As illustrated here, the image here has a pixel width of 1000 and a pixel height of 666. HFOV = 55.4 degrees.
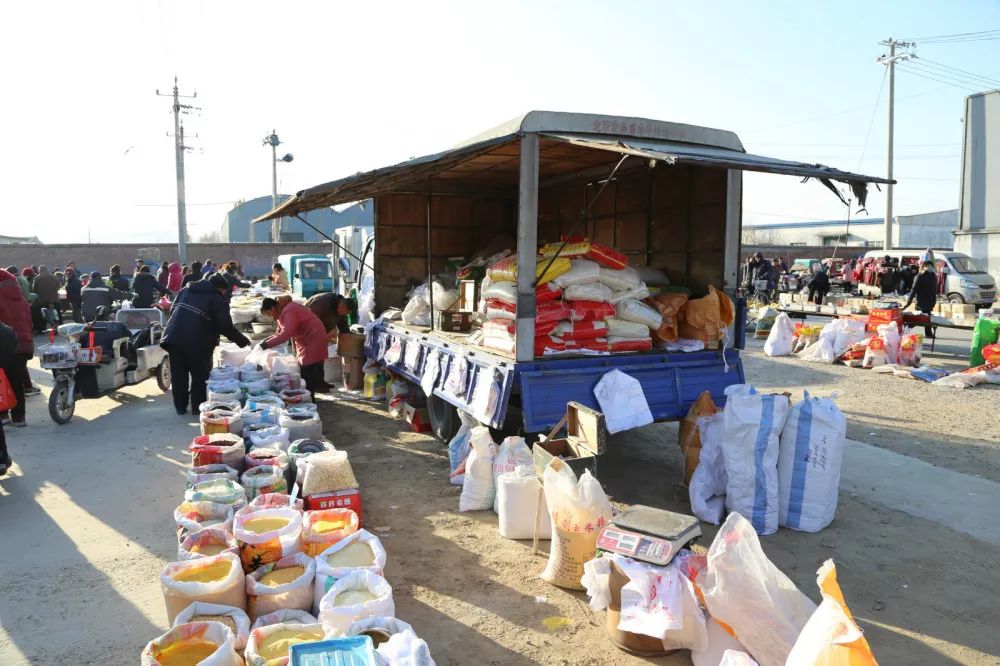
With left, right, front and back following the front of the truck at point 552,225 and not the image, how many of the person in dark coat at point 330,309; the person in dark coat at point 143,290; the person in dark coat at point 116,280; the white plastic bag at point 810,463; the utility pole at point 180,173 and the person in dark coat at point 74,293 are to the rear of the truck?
1

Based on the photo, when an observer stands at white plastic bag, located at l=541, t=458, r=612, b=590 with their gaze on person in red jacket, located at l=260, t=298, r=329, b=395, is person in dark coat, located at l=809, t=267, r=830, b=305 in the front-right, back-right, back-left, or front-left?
front-right

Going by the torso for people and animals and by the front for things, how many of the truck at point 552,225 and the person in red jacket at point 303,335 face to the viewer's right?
0

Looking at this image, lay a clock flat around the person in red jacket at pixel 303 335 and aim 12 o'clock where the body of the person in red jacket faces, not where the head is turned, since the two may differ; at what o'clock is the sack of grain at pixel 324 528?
The sack of grain is roughly at 9 o'clock from the person in red jacket.

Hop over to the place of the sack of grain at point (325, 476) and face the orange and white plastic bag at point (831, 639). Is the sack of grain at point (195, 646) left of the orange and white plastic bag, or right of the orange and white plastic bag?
right

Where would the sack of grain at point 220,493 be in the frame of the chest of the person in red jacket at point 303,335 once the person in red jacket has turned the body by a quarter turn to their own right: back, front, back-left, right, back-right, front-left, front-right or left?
back

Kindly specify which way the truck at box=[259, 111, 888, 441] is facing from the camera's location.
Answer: facing away from the viewer and to the left of the viewer

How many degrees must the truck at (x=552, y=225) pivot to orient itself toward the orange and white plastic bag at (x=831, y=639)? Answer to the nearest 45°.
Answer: approximately 135° to its left

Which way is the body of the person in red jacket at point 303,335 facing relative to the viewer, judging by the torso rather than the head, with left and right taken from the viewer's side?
facing to the left of the viewer

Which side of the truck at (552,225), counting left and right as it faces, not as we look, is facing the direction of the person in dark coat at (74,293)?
front

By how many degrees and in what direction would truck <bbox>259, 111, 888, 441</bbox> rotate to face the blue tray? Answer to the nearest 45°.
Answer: approximately 135° to its left

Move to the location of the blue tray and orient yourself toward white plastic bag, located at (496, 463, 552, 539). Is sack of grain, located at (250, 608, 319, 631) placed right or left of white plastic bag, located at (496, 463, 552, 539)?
left

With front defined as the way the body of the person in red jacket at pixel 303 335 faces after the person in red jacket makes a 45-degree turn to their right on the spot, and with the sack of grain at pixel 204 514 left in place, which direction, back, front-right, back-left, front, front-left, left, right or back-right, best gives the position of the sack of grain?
back-left

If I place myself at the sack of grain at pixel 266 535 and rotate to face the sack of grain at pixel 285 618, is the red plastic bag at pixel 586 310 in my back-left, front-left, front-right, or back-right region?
back-left

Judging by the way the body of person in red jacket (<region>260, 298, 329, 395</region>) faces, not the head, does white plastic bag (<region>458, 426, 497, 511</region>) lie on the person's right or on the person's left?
on the person's left

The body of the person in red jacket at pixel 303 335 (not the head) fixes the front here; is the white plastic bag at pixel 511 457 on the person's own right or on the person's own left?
on the person's own left
